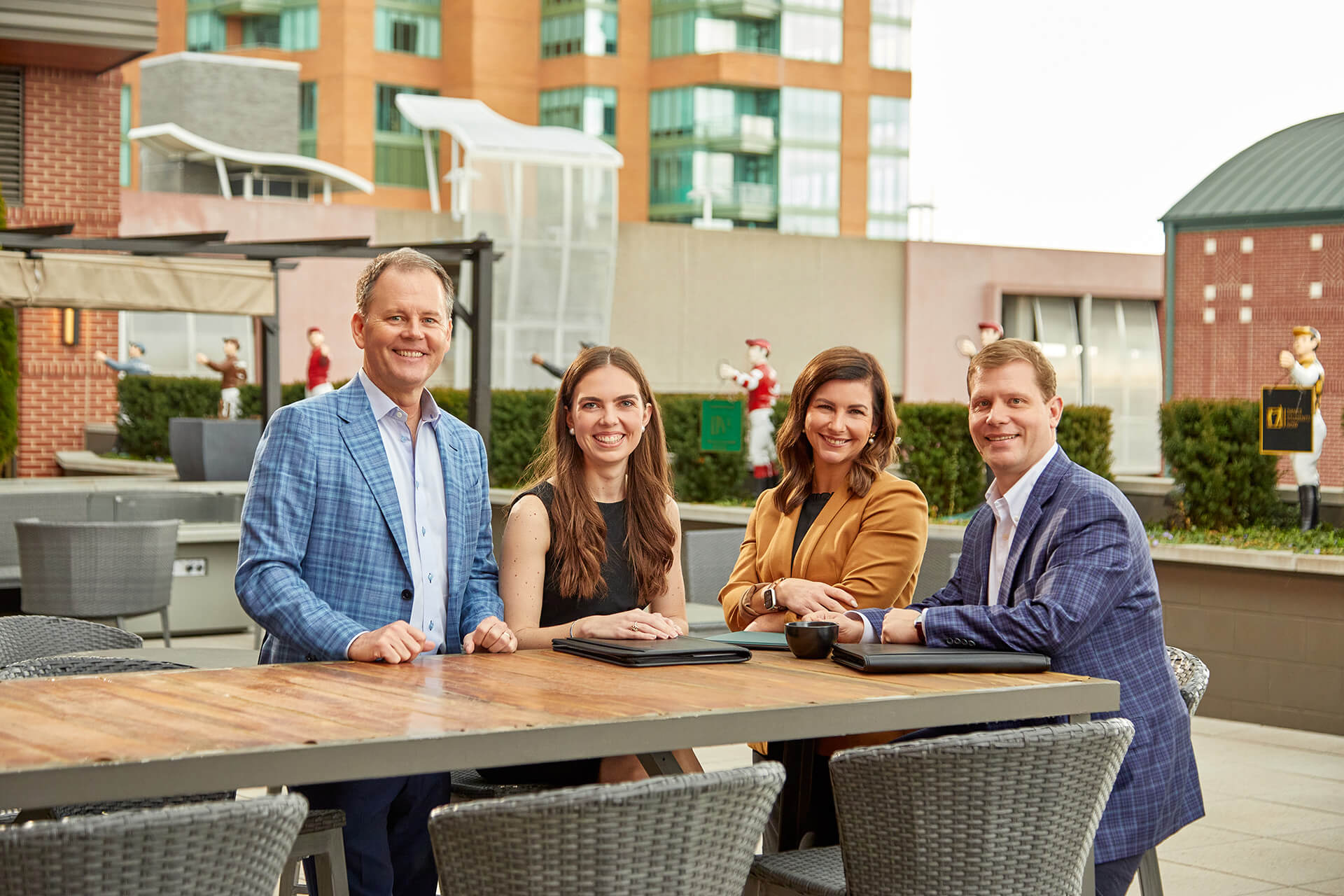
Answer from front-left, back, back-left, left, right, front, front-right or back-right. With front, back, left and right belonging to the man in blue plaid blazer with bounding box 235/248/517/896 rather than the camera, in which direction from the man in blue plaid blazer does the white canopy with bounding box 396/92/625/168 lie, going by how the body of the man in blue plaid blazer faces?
back-left

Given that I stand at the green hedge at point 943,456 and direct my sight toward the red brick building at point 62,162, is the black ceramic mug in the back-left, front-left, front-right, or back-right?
back-left

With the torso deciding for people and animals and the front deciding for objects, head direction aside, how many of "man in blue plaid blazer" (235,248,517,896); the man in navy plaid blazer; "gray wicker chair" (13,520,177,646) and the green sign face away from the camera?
1

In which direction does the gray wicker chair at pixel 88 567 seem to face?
away from the camera

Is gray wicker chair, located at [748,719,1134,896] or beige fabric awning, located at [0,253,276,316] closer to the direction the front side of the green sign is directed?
the gray wicker chair

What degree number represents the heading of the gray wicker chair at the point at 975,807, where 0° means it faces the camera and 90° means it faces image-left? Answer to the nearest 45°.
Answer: approximately 135°

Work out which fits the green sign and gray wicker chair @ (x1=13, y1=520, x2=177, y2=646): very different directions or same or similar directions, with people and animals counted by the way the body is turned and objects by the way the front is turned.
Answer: very different directions

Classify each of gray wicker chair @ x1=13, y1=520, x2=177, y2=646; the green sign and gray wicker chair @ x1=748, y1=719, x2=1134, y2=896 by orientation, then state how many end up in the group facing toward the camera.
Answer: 1

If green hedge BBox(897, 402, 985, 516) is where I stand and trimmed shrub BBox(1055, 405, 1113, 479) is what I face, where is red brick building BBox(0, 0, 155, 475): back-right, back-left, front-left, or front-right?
back-left
